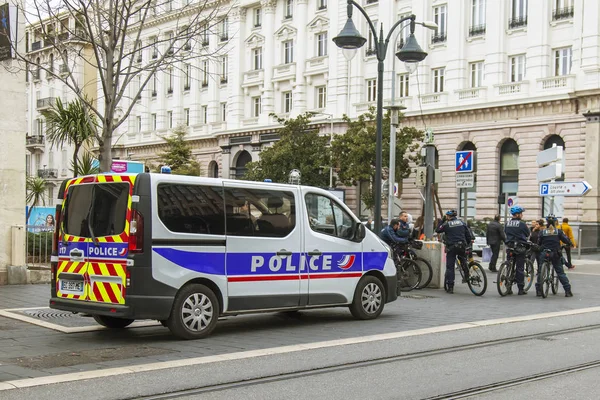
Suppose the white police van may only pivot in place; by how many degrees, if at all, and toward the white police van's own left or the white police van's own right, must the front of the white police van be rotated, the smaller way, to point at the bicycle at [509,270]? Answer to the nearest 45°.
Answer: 0° — it already faces it

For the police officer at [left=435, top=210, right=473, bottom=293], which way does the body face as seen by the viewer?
away from the camera

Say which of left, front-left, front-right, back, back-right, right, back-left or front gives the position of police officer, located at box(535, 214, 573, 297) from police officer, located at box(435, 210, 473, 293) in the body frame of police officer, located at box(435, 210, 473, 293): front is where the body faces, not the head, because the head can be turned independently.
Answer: right

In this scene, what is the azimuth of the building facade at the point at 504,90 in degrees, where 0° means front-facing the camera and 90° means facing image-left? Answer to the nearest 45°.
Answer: approximately 45°

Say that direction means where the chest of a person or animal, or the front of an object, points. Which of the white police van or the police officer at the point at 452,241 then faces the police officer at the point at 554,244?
the white police van

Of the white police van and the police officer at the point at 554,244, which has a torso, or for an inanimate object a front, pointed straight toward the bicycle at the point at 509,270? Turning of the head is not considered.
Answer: the white police van

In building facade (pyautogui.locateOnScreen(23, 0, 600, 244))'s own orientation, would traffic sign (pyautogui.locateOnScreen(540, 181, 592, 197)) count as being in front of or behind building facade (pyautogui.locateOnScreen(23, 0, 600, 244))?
in front

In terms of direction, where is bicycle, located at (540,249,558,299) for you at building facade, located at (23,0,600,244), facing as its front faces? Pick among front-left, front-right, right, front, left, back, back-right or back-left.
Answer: front-left

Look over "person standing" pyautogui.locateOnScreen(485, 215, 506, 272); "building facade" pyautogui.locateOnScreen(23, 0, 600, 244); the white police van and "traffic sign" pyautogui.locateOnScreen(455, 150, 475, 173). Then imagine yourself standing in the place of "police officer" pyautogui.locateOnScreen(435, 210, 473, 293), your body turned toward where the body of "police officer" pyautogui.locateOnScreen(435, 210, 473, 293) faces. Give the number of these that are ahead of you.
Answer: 3

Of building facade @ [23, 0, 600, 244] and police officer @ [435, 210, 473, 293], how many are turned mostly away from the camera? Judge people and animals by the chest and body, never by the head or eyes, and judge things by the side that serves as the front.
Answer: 1

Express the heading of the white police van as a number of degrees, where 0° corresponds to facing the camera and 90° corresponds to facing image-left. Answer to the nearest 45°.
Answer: approximately 225°
